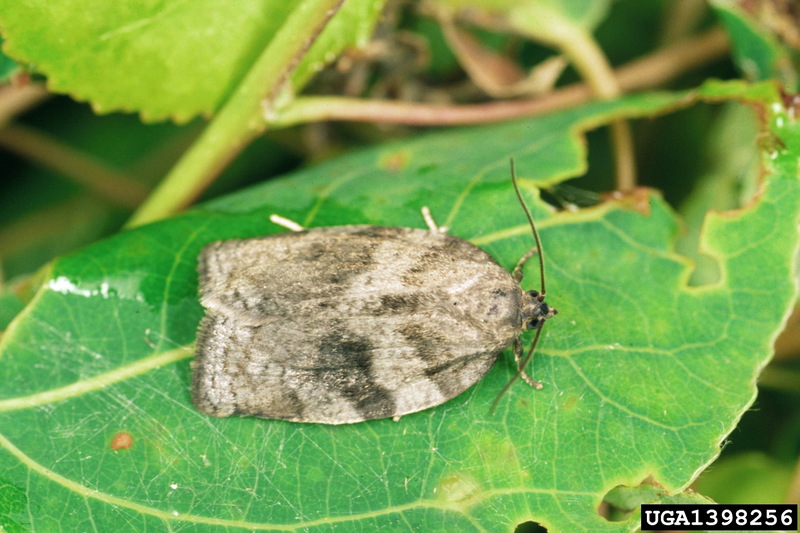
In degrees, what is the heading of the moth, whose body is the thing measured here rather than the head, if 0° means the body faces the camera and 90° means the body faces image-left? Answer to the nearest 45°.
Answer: approximately 270°
